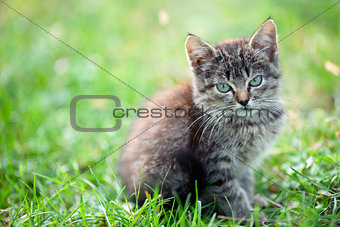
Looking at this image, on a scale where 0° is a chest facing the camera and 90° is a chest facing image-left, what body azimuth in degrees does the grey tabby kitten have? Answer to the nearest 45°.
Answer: approximately 315°
